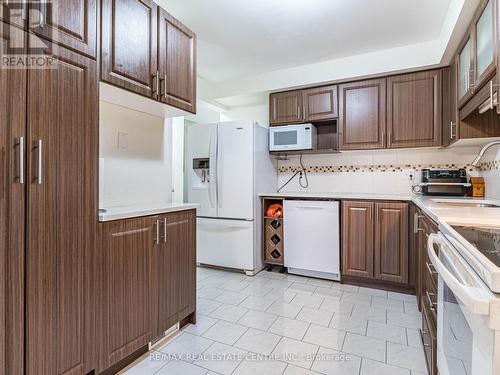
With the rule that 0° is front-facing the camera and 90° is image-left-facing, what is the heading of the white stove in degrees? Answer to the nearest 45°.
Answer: approximately 90°

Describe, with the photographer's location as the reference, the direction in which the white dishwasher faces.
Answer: facing the viewer

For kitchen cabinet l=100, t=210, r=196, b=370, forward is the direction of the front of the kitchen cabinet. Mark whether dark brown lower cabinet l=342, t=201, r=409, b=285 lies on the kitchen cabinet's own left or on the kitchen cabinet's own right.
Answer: on the kitchen cabinet's own left

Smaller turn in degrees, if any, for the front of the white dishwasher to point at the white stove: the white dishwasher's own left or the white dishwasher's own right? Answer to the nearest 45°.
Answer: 0° — it already faces it

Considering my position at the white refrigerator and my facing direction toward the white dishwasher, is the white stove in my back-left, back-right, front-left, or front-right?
front-right

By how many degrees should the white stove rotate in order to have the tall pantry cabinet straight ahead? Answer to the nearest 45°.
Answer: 0° — it already faces it

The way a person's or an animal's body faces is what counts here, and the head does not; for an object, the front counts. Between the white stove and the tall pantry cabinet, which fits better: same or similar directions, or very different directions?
very different directions

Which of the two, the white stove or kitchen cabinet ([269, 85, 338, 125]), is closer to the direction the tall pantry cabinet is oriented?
the white stove

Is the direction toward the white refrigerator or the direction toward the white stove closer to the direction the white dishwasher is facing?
the white stove

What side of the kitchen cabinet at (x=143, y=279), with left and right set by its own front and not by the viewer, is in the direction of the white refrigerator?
left

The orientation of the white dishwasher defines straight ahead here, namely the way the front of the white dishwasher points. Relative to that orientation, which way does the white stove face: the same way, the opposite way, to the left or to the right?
to the right

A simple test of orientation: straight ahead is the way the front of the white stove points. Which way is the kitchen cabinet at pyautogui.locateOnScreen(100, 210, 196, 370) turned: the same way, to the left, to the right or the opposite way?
the opposite way

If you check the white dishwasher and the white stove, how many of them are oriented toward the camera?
1

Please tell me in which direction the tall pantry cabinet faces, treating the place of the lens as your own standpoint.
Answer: facing the viewer and to the right of the viewer

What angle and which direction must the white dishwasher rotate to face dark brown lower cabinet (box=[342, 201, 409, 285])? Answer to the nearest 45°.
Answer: approximately 90° to its left

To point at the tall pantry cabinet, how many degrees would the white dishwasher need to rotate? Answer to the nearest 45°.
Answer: approximately 45° to its right

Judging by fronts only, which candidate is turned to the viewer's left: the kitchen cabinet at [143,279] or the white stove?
the white stove
